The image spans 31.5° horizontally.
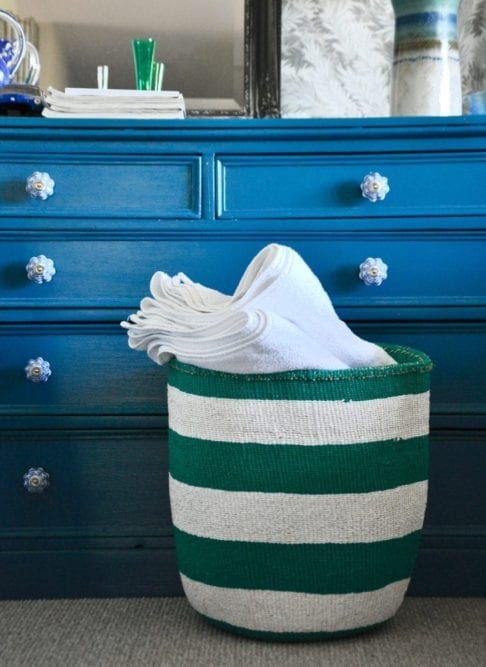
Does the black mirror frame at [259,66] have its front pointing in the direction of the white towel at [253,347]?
yes

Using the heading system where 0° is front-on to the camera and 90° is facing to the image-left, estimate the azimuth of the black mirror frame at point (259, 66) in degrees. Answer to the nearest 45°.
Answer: approximately 0°

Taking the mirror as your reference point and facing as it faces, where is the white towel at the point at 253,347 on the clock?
The white towel is roughly at 12 o'clock from the mirror.

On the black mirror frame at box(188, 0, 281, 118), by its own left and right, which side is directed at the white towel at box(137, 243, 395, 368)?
front

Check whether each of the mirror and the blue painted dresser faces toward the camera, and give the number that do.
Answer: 2
